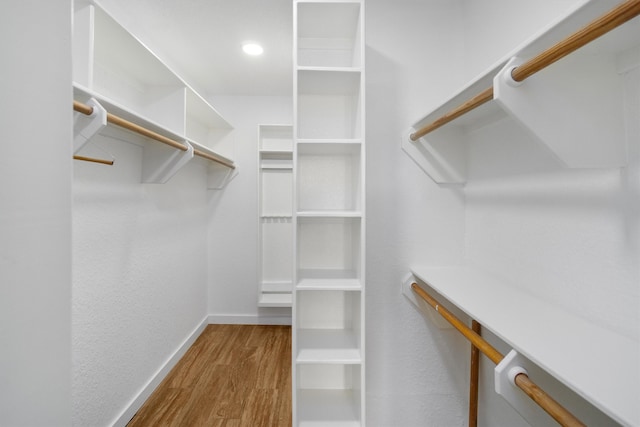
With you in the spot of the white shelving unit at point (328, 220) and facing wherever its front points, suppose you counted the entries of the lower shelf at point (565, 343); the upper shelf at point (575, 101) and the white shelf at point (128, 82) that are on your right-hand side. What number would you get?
1

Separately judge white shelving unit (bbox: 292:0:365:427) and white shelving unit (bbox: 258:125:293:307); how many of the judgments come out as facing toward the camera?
2

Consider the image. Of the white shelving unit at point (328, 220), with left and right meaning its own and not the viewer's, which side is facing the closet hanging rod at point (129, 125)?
right

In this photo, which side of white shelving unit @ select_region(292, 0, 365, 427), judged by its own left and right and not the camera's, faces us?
front

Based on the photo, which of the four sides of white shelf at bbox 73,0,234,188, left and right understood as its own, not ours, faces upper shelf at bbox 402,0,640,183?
front

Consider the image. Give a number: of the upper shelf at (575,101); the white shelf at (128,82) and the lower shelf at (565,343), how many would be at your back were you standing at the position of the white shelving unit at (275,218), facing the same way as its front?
0

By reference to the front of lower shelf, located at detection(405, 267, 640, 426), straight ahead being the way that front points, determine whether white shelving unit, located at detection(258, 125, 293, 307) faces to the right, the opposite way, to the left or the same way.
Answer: to the left

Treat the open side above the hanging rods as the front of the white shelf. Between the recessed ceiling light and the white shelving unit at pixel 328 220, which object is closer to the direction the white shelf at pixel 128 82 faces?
the white shelving unit

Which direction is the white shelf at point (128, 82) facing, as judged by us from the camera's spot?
facing the viewer and to the right of the viewer

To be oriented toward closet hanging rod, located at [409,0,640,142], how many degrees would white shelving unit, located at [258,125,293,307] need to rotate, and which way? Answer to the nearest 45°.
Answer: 0° — it already faces it

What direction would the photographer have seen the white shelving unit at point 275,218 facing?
facing the viewer

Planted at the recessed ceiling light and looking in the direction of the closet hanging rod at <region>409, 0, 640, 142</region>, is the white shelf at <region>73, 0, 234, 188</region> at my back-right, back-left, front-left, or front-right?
front-right

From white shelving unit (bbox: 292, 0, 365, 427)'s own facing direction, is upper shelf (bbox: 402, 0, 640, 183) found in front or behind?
in front
